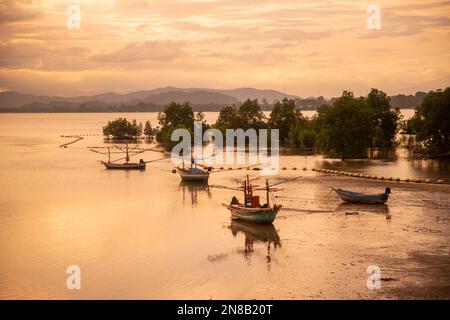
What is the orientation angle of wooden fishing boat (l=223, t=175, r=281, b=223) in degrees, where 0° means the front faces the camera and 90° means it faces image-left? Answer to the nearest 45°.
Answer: approximately 315°
